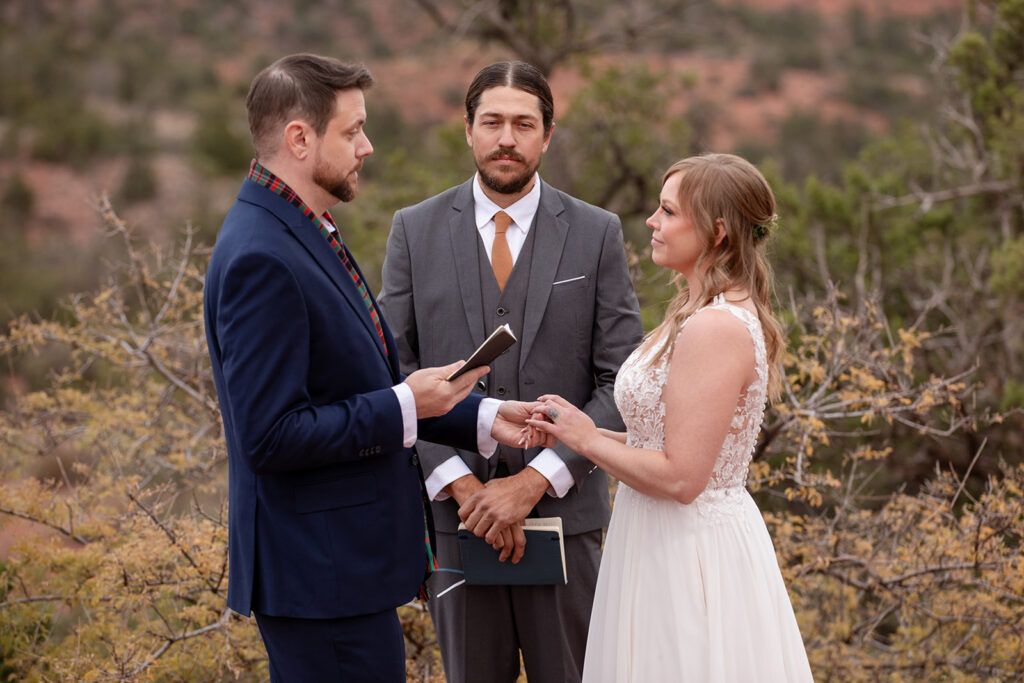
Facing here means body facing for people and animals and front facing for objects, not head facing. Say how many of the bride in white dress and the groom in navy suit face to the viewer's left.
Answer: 1

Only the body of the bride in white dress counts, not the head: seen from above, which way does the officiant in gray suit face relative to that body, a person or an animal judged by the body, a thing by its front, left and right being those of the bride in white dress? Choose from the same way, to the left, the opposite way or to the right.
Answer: to the left

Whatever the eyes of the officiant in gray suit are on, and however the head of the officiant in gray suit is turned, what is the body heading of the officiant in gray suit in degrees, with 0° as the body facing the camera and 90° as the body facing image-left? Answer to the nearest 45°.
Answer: approximately 0°

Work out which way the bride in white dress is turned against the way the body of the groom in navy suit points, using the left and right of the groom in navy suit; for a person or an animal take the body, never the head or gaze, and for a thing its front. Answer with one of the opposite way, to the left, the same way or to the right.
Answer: the opposite way

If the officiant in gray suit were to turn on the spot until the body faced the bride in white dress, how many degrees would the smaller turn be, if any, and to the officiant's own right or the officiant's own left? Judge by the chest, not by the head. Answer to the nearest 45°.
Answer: approximately 45° to the officiant's own left

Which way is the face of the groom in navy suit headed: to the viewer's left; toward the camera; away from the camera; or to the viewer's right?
to the viewer's right

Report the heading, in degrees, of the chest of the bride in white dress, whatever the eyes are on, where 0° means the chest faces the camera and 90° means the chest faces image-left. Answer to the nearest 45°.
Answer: approximately 90°

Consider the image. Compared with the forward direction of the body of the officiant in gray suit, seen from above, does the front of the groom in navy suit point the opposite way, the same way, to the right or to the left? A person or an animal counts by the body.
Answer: to the left

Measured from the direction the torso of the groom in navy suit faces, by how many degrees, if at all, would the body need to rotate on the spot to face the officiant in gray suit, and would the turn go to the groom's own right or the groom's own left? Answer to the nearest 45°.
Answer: approximately 45° to the groom's own left

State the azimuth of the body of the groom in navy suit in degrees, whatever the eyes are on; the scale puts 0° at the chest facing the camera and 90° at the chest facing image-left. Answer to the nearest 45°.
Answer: approximately 270°

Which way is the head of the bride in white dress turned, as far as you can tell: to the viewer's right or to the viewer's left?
to the viewer's left
